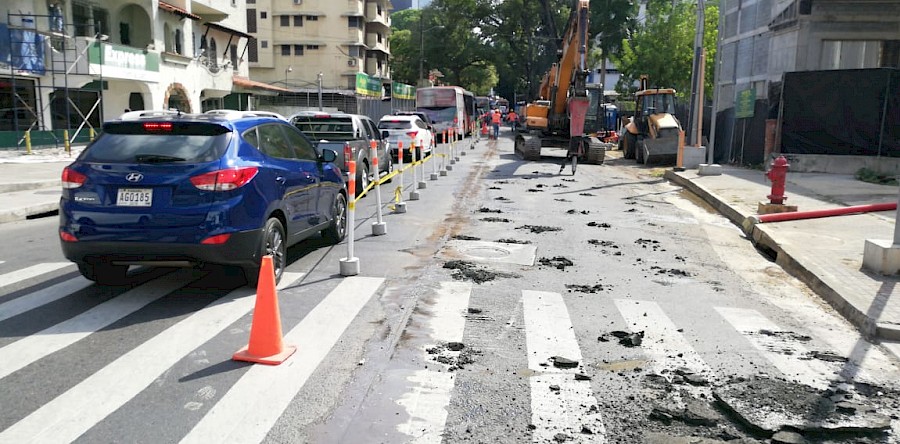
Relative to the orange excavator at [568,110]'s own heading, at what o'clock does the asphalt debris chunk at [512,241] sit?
The asphalt debris chunk is roughly at 12 o'clock from the orange excavator.

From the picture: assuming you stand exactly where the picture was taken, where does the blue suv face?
facing away from the viewer and to the right of the viewer

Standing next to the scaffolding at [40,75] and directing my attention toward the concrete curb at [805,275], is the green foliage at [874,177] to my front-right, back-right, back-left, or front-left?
front-left

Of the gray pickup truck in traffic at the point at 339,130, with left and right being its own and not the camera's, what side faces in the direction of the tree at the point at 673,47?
front

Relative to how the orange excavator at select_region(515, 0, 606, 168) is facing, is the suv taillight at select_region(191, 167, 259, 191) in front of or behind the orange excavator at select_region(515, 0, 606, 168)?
in front

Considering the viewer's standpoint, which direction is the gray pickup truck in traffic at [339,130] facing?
facing away from the viewer and to the right of the viewer

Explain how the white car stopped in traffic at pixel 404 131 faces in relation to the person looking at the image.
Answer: facing away from the viewer and to the right of the viewer

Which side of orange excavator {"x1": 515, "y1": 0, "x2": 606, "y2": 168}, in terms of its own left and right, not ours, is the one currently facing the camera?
front

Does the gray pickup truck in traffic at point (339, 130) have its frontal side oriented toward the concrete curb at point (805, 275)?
no

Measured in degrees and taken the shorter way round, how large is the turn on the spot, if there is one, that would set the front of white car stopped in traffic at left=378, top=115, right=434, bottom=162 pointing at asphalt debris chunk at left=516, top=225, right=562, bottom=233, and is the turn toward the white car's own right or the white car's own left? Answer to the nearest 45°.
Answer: approximately 135° to the white car's own right

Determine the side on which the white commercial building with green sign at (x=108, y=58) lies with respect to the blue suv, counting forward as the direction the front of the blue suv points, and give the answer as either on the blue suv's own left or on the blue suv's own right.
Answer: on the blue suv's own left

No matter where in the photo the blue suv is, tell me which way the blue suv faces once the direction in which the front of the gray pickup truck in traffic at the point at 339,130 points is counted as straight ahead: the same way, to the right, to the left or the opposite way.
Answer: the same way

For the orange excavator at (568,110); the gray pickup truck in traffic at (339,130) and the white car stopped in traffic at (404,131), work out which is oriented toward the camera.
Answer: the orange excavator

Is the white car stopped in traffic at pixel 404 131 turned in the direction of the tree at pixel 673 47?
no

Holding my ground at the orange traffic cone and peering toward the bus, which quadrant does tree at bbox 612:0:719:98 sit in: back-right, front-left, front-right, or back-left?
front-right

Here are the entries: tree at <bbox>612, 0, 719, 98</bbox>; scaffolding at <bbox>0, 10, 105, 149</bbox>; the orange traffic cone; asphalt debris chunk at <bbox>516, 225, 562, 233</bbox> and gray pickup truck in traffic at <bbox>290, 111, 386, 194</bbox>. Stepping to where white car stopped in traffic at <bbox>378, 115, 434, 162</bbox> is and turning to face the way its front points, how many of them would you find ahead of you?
1

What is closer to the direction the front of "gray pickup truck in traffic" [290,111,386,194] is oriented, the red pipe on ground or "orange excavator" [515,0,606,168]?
the orange excavator

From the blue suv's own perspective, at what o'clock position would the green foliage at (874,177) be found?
The green foliage is roughly at 1 o'clock from the blue suv.

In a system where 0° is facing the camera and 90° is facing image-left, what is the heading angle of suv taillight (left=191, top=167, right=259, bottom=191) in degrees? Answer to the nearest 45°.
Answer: approximately 0°
